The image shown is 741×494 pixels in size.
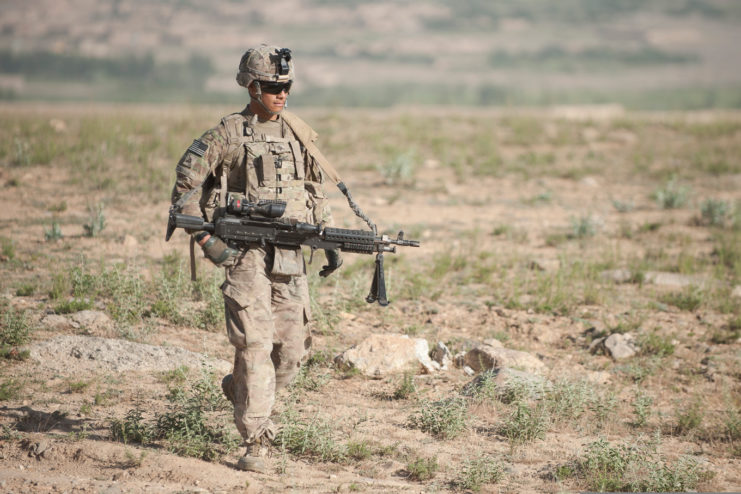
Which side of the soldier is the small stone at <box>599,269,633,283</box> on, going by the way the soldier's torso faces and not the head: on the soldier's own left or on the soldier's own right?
on the soldier's own left

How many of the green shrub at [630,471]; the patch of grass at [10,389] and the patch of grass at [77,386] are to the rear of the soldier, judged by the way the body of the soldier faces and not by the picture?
2

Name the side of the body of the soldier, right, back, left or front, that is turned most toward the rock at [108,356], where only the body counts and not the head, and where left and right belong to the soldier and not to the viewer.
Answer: back

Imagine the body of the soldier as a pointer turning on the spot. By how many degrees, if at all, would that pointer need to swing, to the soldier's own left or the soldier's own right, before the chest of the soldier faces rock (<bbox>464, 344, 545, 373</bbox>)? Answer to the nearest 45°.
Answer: approximately 90° to the soldier's own left

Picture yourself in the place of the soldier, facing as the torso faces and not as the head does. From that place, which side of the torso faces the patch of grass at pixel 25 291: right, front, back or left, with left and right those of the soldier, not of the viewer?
back

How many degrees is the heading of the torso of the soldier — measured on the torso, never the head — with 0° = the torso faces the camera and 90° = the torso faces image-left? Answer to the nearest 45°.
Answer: approximately 315°

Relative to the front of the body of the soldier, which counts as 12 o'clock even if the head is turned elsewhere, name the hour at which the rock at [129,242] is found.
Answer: The rock is roughly at 7 o'clock from the soldier.

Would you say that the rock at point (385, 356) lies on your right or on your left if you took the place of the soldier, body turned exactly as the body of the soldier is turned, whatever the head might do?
on your left

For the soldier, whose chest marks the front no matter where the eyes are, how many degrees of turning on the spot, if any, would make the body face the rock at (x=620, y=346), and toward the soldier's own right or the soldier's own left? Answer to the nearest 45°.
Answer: approximately 90° to the soldier's own left
